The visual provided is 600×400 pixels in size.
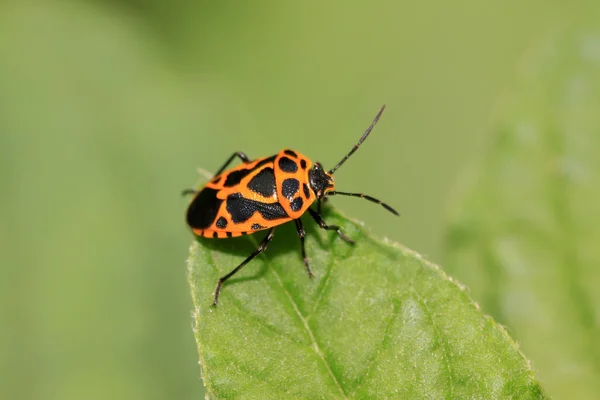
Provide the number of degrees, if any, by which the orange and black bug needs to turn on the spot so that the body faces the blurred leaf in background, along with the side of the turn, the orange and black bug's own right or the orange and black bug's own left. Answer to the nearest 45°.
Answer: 0° — it already faces it

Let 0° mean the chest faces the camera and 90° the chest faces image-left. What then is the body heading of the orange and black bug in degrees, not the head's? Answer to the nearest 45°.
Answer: approximately 270°
